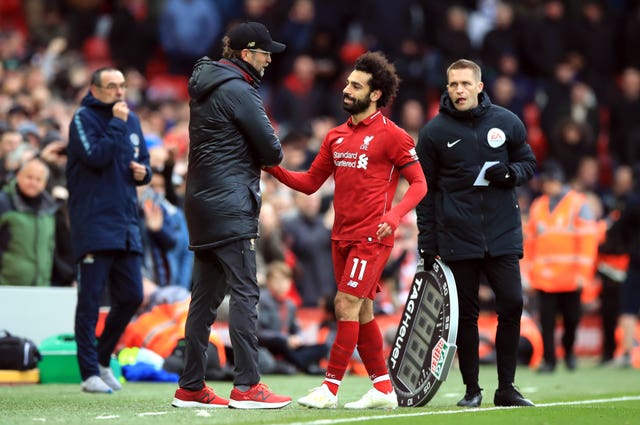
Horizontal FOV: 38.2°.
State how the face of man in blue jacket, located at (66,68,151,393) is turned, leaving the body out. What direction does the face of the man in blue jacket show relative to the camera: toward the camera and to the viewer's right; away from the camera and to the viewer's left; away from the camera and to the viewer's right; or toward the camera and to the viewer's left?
toward the camera and to the viewer's right

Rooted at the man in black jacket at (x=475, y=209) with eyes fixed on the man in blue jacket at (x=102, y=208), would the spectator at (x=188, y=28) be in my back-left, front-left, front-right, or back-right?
front-right

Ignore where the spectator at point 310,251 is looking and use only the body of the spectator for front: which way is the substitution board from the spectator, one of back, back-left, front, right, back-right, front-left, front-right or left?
front

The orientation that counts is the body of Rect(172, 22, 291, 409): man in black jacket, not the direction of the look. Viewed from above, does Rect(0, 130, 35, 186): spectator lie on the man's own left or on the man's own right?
on the man's own left

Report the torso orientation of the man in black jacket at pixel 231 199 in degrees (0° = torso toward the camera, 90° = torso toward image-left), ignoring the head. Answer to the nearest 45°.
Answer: approximately 270°

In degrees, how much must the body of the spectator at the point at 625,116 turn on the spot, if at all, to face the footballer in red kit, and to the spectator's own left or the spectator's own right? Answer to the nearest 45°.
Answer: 0° — they already face them

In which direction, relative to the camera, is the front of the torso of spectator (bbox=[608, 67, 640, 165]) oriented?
toward the camera

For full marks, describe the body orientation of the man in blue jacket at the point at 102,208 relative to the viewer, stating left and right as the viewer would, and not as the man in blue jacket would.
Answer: facing the viewer and to the right of the viewer

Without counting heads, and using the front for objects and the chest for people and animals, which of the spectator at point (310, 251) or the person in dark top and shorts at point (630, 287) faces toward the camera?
the spectator at point (310, 251)

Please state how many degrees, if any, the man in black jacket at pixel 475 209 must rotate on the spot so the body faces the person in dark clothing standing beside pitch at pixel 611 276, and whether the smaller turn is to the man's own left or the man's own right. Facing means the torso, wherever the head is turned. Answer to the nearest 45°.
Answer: approximately 180°

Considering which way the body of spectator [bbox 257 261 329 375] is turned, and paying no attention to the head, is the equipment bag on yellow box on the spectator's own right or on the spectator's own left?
on the spectator's own right

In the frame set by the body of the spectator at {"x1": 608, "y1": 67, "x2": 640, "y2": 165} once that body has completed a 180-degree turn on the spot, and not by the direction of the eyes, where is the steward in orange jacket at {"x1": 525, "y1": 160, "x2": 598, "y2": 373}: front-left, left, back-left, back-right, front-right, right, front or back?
back

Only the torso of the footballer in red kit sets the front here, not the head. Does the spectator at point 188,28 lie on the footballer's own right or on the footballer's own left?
on the footballer's own right

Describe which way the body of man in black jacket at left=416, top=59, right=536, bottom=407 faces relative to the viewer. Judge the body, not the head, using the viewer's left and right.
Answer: facing the viewer
